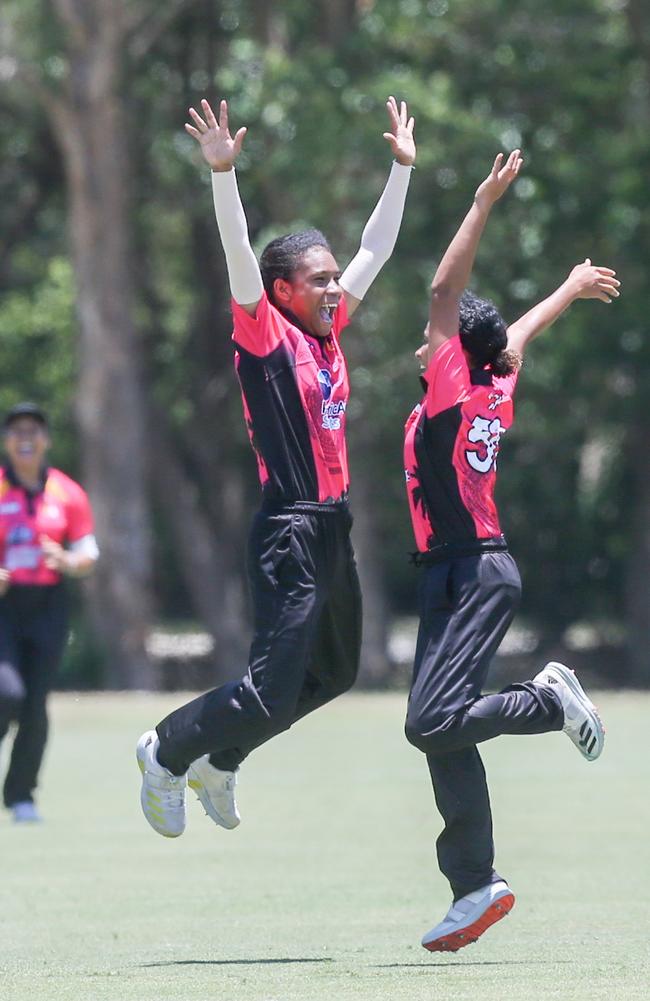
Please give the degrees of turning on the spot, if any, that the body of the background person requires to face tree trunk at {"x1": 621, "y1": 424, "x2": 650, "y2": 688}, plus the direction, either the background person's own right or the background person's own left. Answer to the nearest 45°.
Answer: approximately 135° to the background person's own left

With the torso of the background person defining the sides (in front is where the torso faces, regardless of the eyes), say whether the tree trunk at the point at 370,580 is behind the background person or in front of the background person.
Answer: behind

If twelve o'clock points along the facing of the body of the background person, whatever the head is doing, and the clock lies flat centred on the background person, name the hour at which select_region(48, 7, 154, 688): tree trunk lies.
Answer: The tree trunk is roughly at 6 o'clock from the background person.

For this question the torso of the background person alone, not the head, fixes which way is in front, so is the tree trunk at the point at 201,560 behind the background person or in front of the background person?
behind

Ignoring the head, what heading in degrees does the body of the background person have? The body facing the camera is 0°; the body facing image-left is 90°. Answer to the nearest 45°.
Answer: approximately 0°
